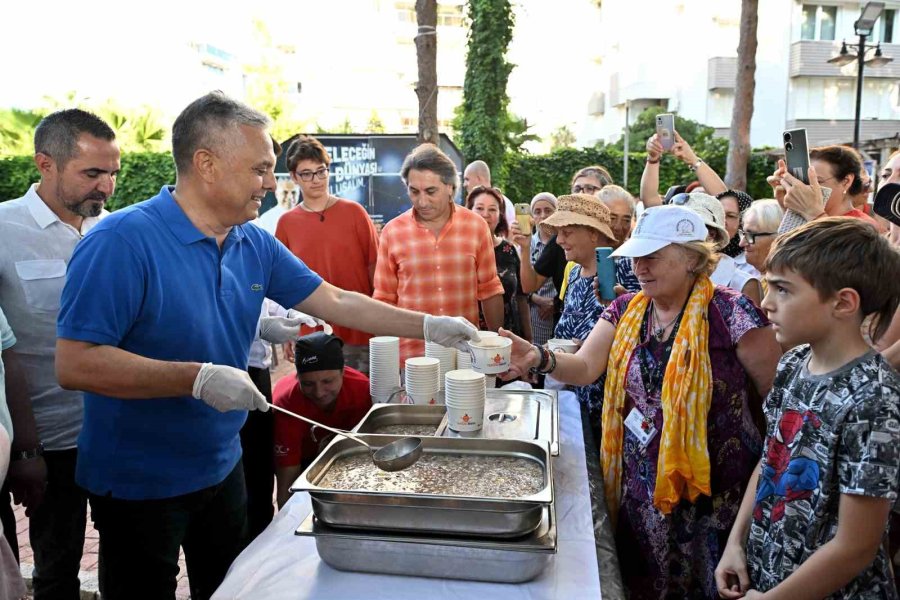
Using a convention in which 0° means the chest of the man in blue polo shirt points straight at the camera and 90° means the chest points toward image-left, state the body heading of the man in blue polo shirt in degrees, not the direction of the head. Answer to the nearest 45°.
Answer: approximately 315°

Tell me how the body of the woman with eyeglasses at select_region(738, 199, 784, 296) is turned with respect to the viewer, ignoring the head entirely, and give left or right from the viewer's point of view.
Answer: facing the viewer and to the left of the viewer

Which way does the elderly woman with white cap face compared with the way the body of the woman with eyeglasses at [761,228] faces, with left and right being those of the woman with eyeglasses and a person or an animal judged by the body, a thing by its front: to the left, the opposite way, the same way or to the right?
the same way

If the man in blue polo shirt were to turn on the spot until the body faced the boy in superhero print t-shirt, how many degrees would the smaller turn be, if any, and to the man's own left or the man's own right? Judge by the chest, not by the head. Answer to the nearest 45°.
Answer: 0° — they already face them

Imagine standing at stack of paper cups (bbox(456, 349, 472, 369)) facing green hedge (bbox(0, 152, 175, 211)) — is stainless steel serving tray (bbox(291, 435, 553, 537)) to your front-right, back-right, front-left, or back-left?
back-left

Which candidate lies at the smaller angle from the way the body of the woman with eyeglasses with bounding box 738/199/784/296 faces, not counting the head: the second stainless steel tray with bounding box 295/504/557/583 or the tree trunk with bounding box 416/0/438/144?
the second stainless steel tray

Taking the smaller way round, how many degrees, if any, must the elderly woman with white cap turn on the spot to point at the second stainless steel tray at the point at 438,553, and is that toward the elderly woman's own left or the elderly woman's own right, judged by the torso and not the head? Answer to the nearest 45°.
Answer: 0° — they already face it

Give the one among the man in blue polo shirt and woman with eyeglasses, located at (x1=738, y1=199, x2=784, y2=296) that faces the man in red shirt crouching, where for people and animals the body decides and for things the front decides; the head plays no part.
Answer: the woman with eyeglasses

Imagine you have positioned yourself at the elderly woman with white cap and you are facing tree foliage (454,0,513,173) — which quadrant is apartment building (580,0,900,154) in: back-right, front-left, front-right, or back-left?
front-right

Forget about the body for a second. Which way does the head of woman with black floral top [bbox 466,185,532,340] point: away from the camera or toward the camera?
toward the camera

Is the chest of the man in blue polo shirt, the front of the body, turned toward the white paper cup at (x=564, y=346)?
no

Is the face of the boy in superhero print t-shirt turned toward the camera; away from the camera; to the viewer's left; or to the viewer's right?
to the viewer's left

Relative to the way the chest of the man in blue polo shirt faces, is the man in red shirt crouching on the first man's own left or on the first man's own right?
on the first man's own left

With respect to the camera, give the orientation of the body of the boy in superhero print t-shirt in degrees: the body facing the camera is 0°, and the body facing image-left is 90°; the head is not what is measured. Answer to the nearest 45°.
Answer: approximately 45°

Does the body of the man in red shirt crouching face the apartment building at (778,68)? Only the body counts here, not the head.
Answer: no

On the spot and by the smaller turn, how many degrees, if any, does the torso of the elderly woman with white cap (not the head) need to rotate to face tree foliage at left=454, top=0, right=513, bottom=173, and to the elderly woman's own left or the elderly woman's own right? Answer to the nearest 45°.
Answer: approximately 135° to the elderly woman's own right

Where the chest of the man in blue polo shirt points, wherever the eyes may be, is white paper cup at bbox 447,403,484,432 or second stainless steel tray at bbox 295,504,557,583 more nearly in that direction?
the second stainless steel tray

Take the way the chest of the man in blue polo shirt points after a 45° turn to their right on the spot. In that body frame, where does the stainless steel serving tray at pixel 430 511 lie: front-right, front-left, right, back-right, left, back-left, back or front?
front-left

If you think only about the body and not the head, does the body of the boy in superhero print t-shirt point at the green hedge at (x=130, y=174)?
no

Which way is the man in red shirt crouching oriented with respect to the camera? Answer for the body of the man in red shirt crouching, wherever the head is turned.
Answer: toward the camera

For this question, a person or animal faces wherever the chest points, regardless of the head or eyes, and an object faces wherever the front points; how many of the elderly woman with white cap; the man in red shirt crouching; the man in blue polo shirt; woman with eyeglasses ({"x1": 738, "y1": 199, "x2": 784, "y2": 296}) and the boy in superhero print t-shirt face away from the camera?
0
